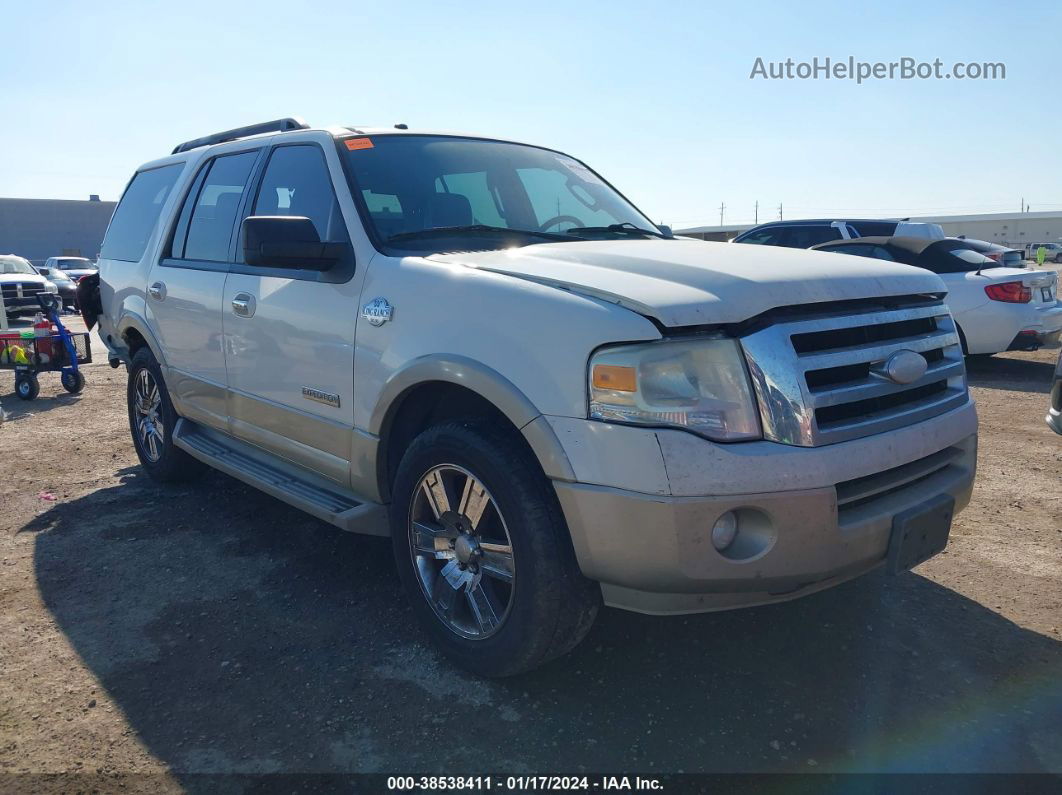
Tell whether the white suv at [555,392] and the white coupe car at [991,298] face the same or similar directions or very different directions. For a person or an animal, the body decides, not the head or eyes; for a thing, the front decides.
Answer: very different directions

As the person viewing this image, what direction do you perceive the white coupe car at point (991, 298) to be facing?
facing away from the viewer and to the left of the viewer

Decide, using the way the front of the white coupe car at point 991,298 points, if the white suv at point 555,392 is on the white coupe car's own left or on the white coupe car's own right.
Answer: on the white coupe car's own left

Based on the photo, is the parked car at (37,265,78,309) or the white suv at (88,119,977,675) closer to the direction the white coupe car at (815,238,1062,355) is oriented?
the parked car

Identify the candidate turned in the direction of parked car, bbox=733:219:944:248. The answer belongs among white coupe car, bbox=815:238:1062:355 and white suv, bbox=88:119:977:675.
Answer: the white coupe car

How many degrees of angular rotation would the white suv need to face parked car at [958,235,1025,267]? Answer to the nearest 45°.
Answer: approximately 90° to its left

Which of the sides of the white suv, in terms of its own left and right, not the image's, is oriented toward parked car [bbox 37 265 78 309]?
back
